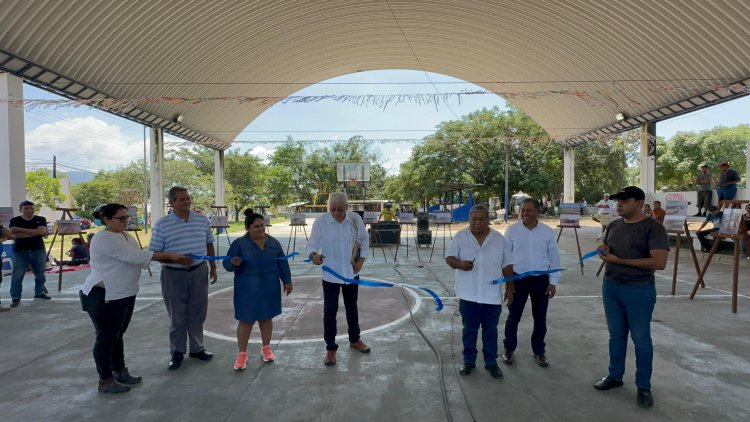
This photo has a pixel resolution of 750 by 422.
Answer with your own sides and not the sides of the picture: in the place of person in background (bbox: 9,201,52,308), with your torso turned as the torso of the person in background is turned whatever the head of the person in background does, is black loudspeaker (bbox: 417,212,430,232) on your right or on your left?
on your left

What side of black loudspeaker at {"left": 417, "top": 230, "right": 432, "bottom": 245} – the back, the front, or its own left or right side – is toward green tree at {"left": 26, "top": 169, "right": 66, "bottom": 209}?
right

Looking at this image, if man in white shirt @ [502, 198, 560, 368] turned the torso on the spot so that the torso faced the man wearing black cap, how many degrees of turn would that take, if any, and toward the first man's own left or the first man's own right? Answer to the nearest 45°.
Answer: approximately 45° to the first man's own left

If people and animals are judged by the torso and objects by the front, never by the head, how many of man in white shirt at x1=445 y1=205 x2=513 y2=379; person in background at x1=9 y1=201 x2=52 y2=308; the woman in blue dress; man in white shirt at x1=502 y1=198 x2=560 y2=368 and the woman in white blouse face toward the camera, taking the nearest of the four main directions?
4

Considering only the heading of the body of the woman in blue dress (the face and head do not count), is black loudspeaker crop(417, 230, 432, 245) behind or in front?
behind

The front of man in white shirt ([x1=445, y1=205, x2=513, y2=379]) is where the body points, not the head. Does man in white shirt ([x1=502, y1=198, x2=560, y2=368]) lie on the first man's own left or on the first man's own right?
on the first man's own left

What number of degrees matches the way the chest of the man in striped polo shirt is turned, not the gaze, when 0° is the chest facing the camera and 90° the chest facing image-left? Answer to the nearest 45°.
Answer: approximately 315°
